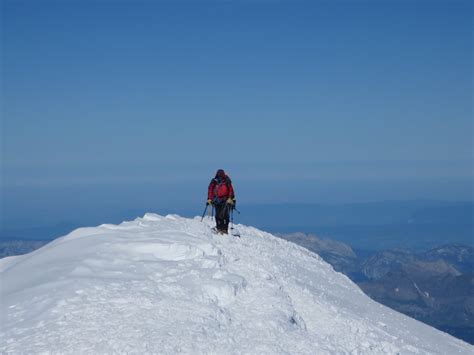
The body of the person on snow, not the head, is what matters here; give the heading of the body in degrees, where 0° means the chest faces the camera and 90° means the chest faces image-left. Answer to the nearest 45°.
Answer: approximately 0°
